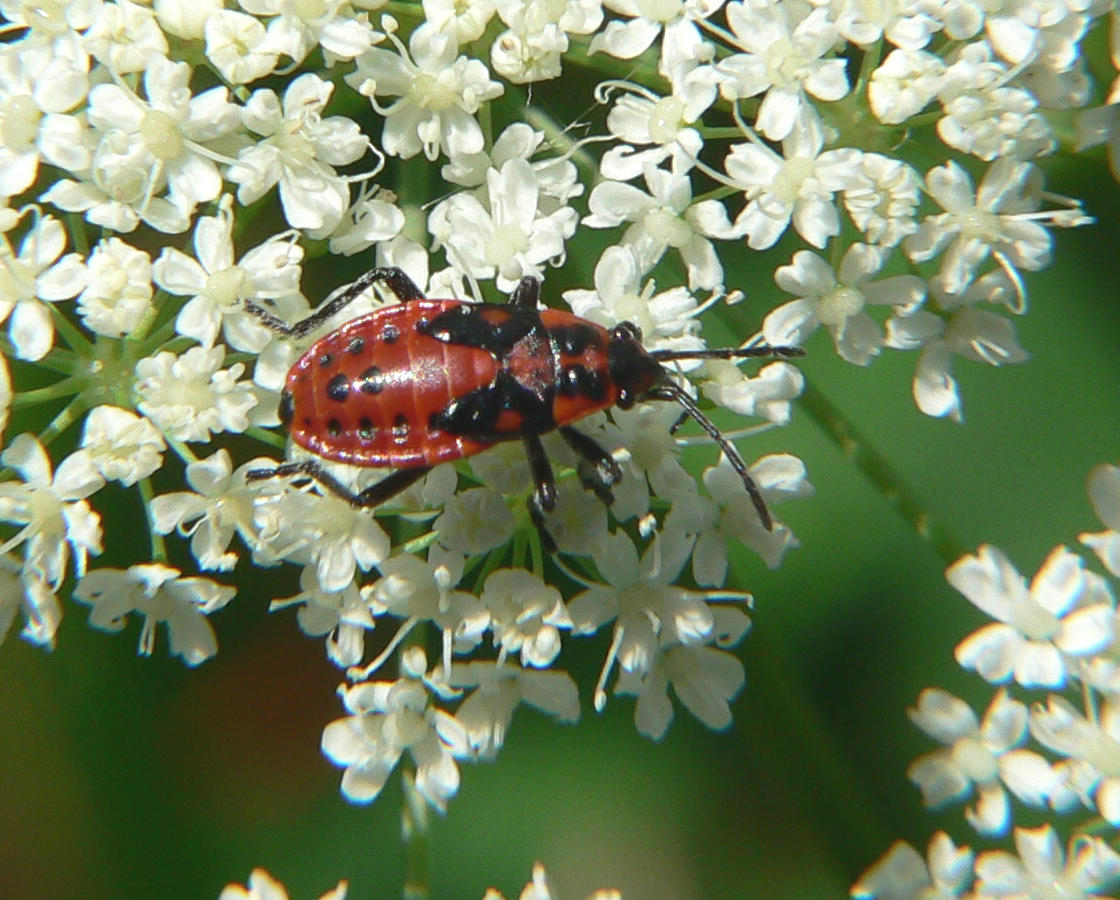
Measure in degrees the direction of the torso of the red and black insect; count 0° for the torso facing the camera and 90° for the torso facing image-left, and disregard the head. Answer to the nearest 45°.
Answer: approximately 270°

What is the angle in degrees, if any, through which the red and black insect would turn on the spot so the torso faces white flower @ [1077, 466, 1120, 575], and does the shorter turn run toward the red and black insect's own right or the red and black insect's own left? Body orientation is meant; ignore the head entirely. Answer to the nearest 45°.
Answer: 0° — it already faces it

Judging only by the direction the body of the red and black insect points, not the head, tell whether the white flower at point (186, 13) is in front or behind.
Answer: behind

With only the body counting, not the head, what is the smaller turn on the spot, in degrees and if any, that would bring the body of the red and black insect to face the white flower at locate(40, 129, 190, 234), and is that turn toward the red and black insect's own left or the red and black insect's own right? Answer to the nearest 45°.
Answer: approximately 180°

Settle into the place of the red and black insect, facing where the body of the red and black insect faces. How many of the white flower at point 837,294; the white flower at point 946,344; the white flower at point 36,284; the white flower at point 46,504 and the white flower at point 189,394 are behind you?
3

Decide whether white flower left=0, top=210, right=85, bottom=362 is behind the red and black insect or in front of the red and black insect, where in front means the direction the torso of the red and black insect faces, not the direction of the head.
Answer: behind

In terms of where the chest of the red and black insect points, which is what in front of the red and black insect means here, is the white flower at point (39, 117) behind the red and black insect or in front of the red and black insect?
behind

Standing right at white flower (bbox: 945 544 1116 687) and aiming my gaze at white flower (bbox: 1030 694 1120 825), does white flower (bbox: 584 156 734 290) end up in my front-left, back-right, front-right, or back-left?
back-right

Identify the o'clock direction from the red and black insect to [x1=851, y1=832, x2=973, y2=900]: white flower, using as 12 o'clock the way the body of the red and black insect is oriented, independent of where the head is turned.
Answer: The white flower is roughly at 1 o'clock from the red and black insect.

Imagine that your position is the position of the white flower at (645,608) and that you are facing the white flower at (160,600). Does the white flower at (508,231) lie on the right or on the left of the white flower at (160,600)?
right
